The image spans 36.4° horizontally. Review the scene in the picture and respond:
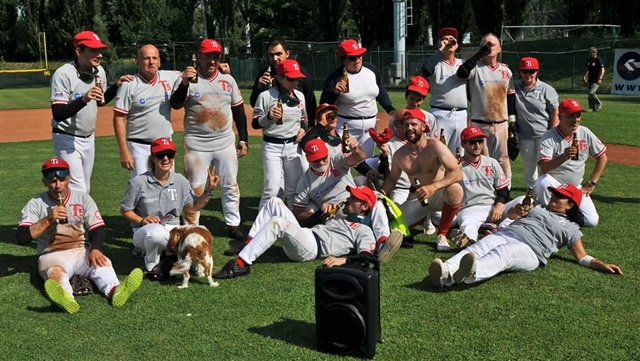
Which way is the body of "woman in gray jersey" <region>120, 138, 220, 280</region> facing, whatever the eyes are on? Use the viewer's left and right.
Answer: facing the viewer

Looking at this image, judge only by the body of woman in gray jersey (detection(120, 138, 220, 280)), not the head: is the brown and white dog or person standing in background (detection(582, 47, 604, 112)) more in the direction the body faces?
the brown and white dog

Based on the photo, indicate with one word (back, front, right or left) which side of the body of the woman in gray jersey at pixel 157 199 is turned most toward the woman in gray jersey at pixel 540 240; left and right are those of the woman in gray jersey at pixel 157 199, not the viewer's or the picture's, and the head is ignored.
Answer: left

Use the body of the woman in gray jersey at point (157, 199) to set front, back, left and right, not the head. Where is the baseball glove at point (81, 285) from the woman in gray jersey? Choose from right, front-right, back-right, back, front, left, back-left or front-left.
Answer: front-right

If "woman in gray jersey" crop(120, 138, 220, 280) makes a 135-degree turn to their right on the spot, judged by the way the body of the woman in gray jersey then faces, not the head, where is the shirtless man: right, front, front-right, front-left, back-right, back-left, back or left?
back-right

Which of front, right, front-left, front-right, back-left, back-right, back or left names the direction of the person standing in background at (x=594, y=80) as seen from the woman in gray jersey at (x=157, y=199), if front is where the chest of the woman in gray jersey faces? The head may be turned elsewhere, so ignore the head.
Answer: back-left

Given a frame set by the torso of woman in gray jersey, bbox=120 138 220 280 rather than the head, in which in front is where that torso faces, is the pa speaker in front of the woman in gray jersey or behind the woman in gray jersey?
in front
